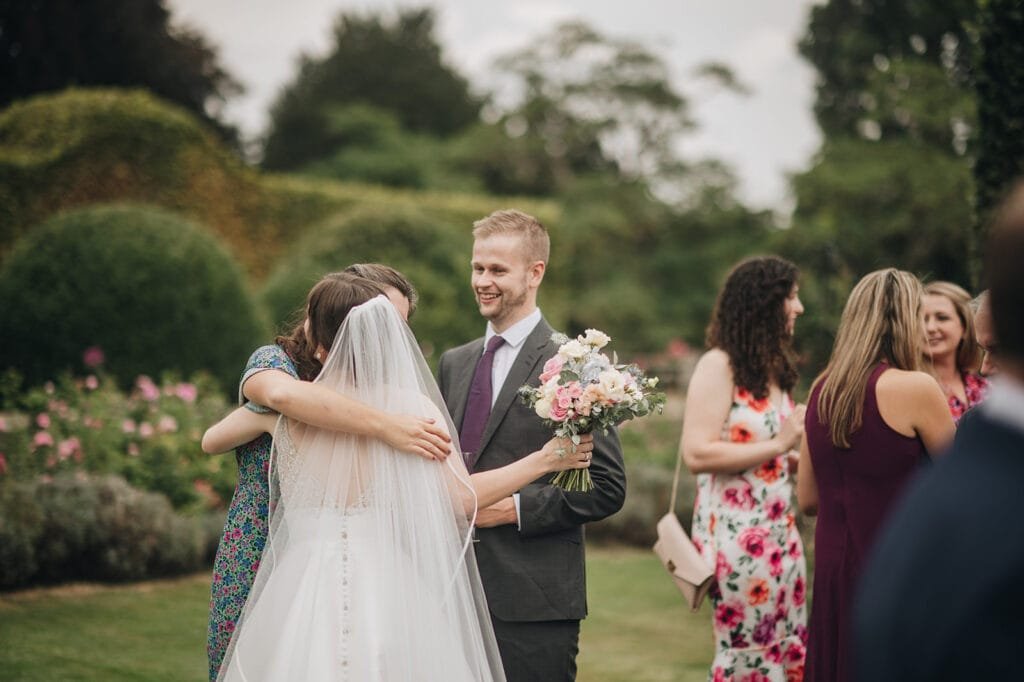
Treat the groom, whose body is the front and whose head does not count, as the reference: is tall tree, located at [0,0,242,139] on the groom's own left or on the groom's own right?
on the groom's own right

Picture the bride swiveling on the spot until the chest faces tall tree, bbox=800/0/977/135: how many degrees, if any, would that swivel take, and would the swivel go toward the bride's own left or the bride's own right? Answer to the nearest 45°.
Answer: approximately 45° to the bride's own right

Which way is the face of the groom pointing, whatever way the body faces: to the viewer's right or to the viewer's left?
to the viewer's left

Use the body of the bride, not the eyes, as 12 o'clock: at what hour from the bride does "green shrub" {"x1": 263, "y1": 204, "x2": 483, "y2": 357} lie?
The green shrub is roughly at 12 o'clock from the bride.

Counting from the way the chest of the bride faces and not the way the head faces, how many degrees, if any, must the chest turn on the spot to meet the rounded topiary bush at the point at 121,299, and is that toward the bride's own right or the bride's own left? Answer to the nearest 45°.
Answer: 0° — they already face it

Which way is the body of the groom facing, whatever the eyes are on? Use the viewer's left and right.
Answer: facing the viewer and to the left of the viewer

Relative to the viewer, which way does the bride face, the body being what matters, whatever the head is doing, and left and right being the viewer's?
facing away from the viewer

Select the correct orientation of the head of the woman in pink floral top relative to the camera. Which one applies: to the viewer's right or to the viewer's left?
to the viewer's left

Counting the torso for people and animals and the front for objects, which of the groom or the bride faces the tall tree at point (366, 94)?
the bride

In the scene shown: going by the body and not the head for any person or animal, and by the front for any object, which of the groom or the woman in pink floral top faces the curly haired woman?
the woman in pink floral top
